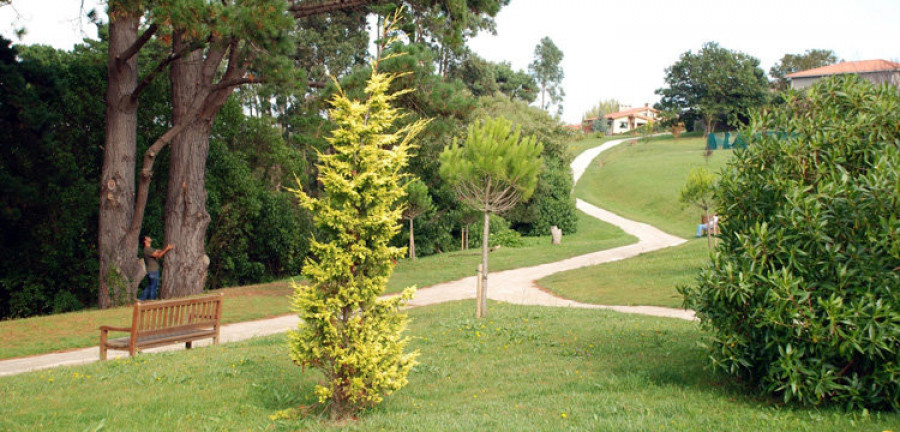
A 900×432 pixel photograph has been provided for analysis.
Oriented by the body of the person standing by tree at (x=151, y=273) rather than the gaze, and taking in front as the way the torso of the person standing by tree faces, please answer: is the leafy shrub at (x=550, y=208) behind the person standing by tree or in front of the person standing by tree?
in front

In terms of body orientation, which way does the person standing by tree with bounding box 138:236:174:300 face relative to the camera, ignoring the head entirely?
to the viewer's right

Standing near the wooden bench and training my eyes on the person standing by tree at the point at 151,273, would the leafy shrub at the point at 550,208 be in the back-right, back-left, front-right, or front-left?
front-right

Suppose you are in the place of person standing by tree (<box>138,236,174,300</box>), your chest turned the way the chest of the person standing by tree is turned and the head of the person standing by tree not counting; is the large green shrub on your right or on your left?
on your right

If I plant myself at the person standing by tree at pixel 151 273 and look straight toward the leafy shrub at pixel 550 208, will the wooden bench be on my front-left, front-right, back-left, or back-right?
back-right

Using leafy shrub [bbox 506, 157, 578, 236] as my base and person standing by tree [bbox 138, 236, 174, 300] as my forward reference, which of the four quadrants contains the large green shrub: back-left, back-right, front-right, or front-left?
front-left

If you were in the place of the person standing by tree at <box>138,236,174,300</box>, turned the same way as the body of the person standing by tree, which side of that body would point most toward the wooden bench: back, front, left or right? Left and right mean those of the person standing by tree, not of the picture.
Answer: right
